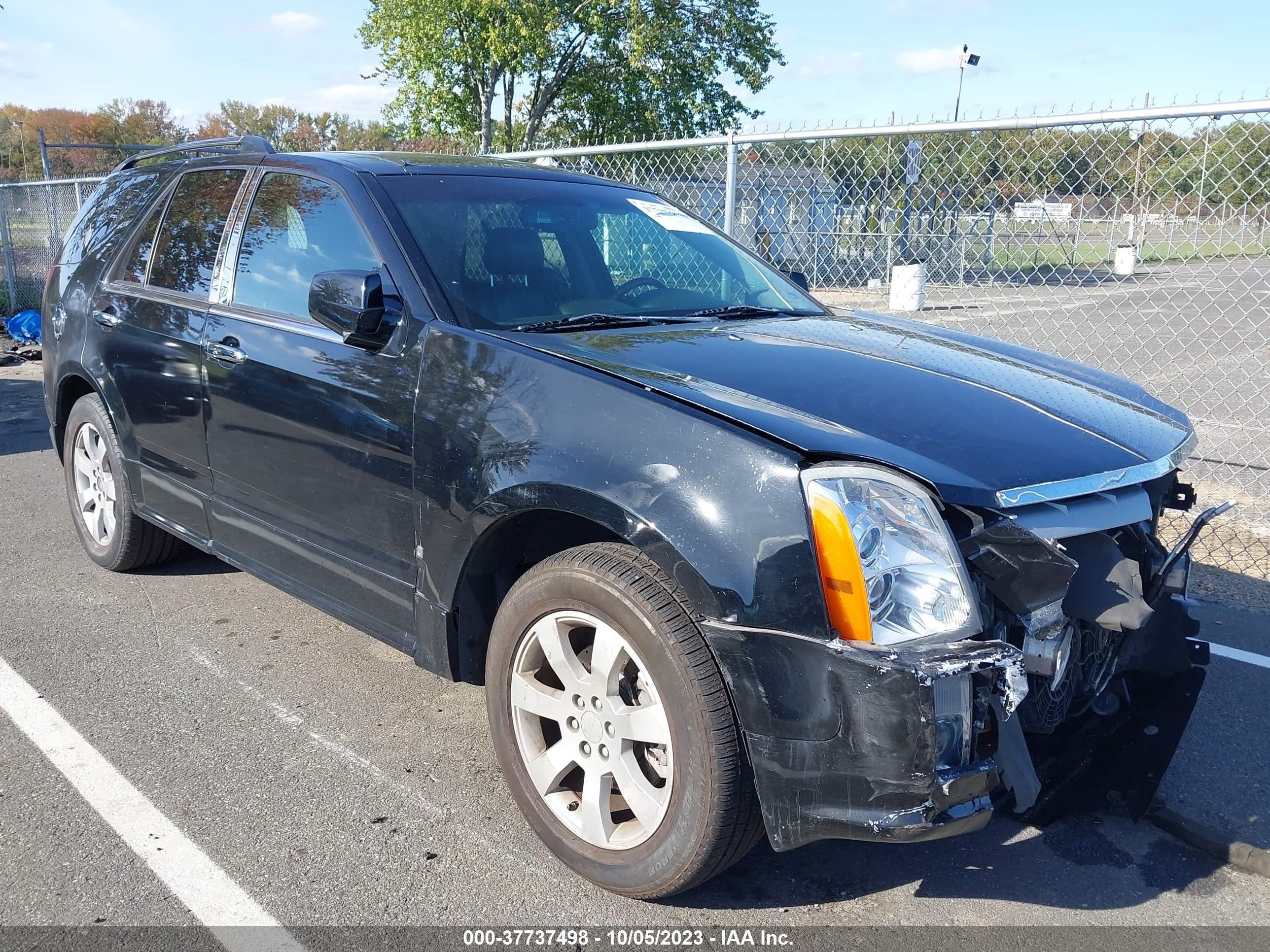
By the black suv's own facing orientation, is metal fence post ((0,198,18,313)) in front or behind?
behind

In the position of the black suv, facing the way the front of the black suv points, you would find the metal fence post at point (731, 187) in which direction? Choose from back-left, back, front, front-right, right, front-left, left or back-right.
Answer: back-left

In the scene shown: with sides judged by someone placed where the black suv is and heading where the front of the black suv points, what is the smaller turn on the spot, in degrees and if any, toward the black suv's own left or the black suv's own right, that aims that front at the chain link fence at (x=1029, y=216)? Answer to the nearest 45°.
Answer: approximately 90° to the black suv's own left

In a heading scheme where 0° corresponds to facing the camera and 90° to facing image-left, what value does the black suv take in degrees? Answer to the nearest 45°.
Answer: approximately 315°

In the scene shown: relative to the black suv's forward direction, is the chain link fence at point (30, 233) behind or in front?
behind

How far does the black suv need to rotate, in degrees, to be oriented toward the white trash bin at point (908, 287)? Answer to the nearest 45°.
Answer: approximately 135° to its left

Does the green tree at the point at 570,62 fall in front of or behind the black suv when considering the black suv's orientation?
behind

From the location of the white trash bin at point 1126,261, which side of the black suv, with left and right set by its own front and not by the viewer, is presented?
left
